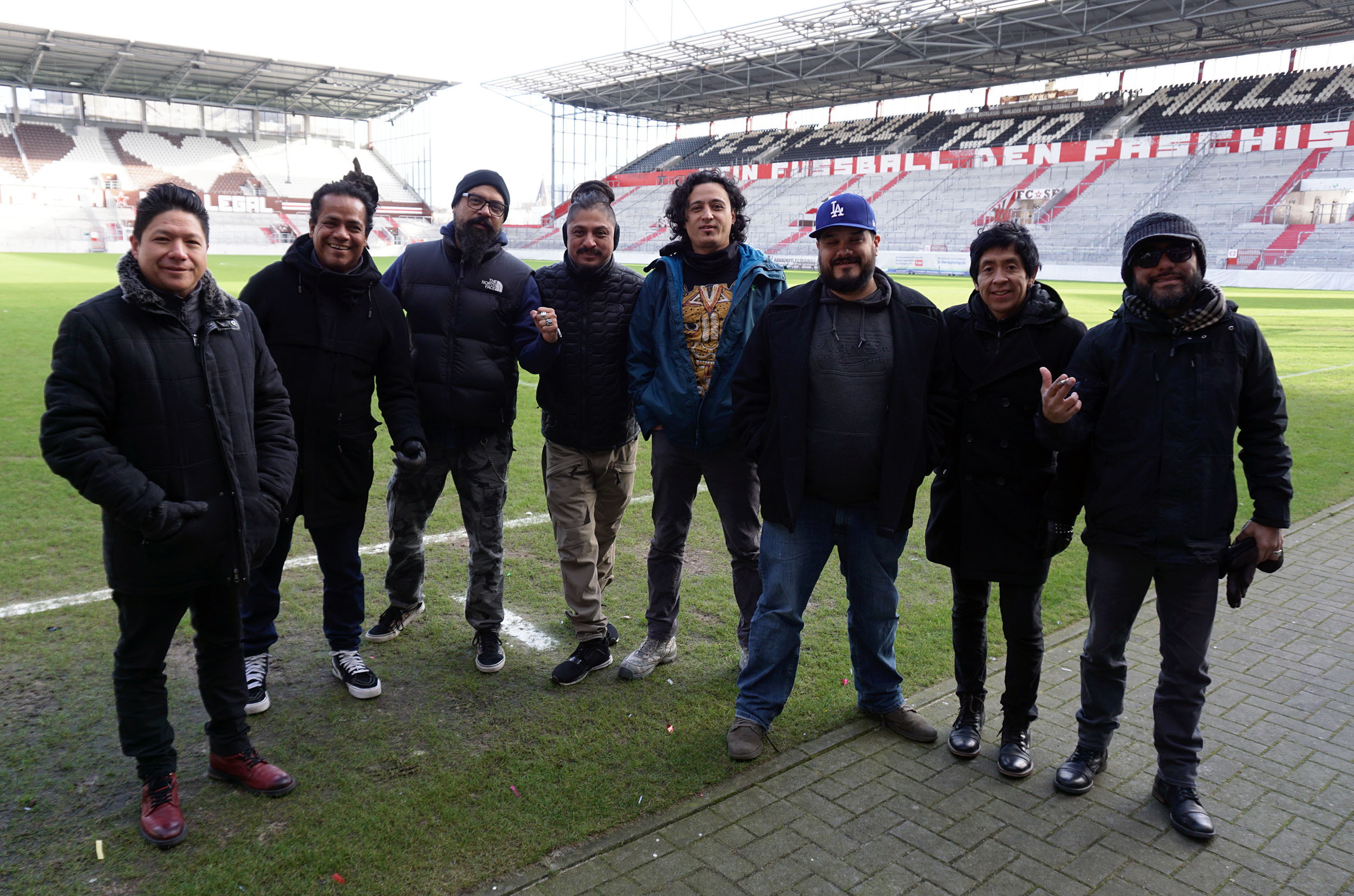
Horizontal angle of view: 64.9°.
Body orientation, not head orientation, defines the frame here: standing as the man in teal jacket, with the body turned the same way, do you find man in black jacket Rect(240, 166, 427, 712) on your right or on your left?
on your right

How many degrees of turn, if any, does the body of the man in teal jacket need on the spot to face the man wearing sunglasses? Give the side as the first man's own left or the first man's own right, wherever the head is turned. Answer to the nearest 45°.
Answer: approximately 45° to the first man's own left

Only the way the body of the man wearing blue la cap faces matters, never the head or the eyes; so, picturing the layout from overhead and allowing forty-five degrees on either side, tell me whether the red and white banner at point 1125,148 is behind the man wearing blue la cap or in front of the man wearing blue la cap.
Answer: behind

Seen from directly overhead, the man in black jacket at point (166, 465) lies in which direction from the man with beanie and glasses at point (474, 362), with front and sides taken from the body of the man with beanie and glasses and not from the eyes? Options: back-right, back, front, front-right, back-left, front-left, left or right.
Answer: front-right

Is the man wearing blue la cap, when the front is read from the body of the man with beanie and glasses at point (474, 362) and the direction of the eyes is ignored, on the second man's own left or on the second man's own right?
on the second man's own left

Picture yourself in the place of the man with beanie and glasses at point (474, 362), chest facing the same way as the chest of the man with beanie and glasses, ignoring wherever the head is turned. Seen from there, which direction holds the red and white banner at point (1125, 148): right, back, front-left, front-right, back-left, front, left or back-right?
back-left
